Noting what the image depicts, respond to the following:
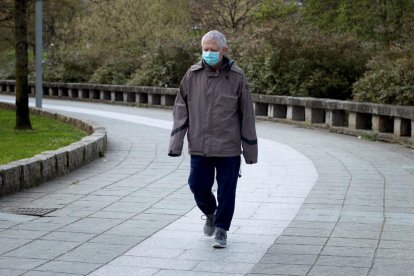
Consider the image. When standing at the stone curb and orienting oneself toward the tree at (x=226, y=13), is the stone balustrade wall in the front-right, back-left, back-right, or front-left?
front-right

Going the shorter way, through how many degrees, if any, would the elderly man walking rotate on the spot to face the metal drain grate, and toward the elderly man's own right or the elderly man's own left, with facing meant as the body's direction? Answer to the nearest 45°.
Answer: approximately 135° to the elderly man's own right

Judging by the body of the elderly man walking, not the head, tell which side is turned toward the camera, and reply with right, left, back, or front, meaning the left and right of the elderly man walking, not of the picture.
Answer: front

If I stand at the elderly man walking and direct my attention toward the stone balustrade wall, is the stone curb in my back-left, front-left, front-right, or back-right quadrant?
front-left

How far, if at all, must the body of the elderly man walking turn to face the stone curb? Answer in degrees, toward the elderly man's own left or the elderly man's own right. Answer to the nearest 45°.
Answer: approximately 135° to the elderly man's own right

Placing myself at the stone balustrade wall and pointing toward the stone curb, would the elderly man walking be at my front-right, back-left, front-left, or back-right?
front-left

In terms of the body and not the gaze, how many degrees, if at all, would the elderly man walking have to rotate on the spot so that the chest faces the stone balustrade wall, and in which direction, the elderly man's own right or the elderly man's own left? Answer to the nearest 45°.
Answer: approximately 180°

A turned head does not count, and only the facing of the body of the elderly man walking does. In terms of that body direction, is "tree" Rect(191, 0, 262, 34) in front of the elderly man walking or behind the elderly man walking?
behind

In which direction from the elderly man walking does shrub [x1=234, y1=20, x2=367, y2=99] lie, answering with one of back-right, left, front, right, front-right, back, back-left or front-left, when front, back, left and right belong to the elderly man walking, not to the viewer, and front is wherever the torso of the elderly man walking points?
back
